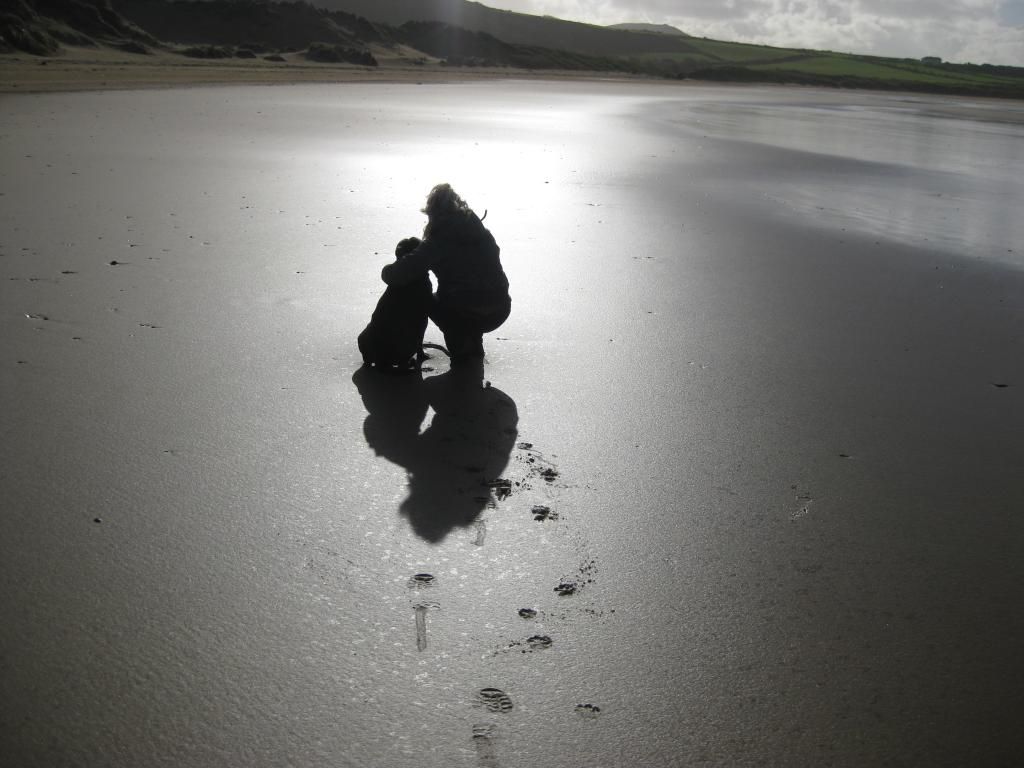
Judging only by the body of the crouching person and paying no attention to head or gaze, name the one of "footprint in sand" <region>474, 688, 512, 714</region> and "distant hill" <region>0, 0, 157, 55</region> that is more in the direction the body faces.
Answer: the distant hill

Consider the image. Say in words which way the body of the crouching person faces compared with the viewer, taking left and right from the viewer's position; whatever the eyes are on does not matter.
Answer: facing away from the viewer and to the left of the viewer

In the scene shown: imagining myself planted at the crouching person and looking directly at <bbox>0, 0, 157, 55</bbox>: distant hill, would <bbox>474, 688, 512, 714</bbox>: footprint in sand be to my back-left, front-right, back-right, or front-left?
back-left

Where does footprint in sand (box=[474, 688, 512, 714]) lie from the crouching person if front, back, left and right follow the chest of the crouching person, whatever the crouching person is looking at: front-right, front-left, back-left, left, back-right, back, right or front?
back-left
